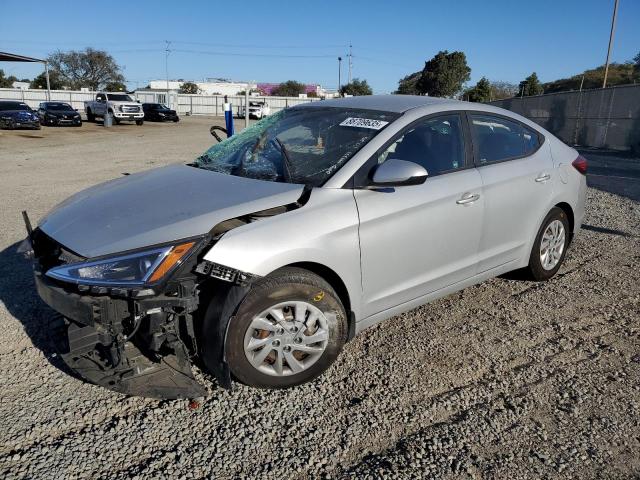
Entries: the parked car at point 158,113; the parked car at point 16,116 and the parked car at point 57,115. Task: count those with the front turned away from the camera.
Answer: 0

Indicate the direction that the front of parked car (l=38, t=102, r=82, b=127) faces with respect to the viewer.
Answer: facing the viewer and to the right of the viewer

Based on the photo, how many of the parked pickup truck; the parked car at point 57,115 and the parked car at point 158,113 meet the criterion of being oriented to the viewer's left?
0

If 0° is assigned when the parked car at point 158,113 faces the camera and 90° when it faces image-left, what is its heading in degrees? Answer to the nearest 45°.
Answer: approximately 315°

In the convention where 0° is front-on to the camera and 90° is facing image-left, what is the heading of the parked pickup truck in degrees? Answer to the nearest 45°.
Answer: approximately 315°

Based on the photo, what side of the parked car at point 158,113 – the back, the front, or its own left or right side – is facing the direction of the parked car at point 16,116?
right

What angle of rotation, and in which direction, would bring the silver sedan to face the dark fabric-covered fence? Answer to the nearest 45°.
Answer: approximately 180°

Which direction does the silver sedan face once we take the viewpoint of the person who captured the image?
facing the viewer and to the left of the viewer

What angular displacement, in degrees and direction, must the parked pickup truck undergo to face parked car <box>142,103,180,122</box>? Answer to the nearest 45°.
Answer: approximately 90° to its left

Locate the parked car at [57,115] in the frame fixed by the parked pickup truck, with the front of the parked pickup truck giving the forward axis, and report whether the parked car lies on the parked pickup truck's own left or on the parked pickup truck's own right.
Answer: on the parked pickup truck's own right

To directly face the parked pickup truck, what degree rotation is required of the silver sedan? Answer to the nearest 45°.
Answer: approximately 135° to its right

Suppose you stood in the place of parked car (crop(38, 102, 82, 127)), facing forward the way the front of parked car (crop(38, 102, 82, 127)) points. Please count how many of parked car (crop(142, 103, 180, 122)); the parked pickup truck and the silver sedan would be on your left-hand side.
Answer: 2

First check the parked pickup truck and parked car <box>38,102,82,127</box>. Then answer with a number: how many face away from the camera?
0

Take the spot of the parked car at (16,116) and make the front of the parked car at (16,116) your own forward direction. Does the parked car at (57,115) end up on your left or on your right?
on your left

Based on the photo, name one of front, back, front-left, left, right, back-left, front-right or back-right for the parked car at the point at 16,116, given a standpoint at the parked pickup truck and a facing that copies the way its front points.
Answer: right
